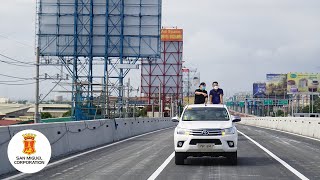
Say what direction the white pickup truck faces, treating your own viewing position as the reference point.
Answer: facing the viewer

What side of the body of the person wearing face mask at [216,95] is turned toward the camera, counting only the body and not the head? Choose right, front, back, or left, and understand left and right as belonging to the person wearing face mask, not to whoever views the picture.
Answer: front

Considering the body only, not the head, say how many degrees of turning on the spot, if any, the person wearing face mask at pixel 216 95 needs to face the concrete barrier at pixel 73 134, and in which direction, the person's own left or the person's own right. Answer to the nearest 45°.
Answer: approximately 90° to the person's own right

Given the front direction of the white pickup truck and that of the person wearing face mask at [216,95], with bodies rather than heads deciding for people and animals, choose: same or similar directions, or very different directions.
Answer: same or similar directions

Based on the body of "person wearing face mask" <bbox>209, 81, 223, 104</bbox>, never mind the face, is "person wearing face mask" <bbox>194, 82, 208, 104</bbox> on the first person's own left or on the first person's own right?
on the first person's own right

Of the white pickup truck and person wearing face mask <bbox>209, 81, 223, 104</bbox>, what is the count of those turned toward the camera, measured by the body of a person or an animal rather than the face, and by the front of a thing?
2
